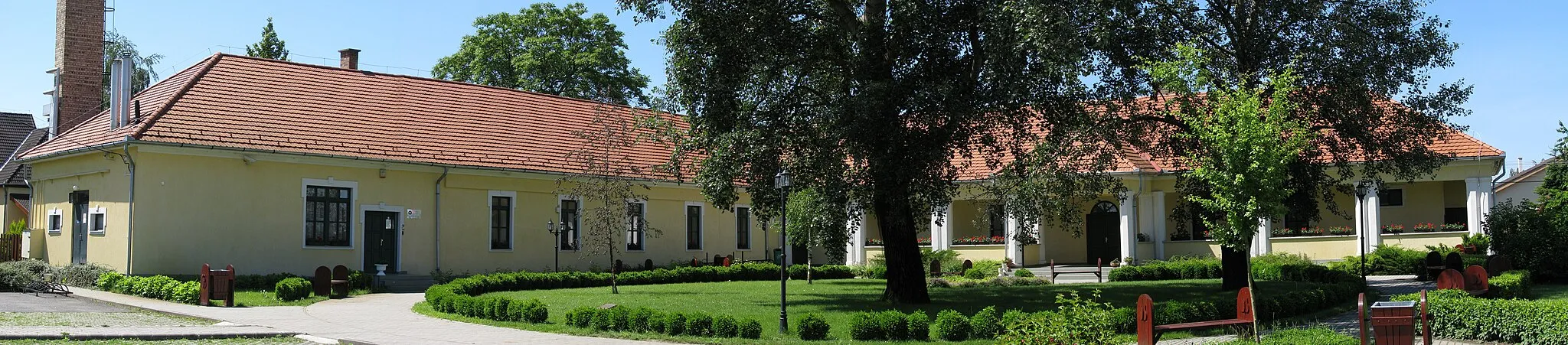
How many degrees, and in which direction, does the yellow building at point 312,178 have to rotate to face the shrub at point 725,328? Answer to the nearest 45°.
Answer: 0° — it already faces it

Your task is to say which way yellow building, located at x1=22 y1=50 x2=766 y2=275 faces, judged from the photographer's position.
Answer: facing the viewer and to the right of the viewer

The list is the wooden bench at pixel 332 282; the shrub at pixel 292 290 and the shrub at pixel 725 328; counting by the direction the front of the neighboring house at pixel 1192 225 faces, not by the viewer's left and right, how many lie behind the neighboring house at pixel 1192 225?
0

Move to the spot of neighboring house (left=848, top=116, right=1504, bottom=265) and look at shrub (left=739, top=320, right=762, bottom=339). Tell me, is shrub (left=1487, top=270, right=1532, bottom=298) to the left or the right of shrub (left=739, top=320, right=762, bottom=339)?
left

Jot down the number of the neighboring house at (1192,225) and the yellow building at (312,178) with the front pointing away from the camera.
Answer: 0

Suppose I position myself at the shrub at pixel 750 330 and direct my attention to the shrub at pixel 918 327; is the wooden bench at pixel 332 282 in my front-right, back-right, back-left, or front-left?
back-left

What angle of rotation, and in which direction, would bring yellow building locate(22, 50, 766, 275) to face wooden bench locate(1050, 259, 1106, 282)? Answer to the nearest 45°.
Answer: approximately 45° to its left

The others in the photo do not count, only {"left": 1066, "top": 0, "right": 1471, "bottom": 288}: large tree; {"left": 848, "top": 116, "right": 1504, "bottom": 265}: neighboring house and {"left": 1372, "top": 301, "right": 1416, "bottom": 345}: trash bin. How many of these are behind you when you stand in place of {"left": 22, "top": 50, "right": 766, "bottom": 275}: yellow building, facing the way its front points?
0

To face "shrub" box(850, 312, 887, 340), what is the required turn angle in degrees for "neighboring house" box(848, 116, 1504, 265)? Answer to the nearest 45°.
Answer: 0° — it already faces it

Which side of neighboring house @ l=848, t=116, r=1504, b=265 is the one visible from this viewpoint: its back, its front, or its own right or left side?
front

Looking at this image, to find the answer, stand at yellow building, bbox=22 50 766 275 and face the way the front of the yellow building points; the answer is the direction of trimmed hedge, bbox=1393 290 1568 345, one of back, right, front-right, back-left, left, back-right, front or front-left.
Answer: front

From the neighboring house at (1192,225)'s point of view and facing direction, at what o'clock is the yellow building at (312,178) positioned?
The yellow building is roughly at 2 o'clock from the neighboring house.

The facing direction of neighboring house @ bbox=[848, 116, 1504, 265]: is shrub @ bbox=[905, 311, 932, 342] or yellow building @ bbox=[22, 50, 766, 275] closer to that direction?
the shrub

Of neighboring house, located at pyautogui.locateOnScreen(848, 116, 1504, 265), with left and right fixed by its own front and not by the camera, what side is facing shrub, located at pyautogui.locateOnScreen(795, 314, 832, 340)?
front

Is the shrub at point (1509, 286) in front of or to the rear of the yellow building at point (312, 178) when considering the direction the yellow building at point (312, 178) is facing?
in front

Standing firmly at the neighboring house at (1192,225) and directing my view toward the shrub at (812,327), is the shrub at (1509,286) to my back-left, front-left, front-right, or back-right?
front-left
